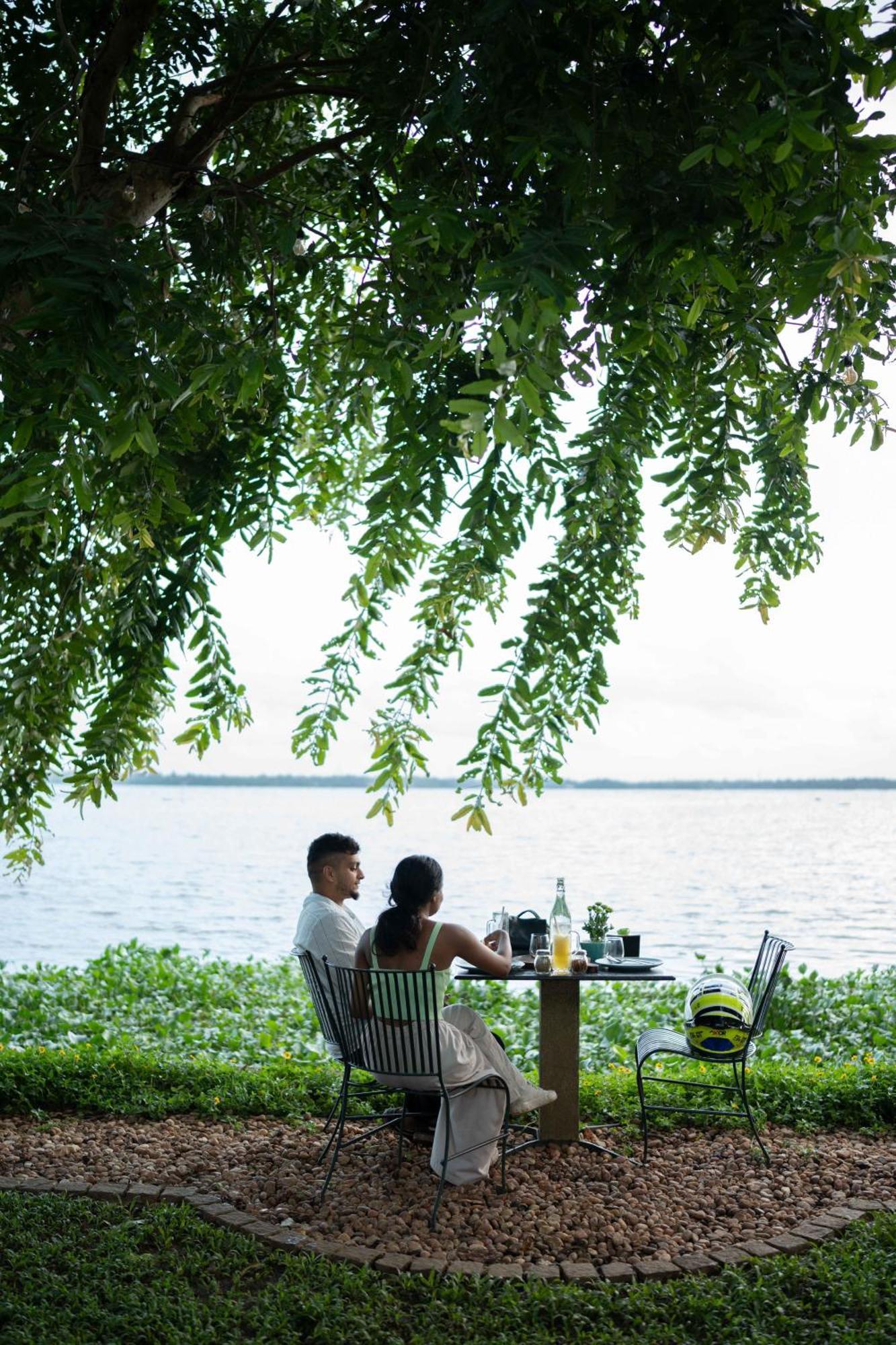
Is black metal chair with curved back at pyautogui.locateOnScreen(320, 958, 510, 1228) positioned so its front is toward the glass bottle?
yes

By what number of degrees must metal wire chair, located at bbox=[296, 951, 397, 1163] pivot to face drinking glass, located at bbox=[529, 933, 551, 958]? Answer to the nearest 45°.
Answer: approximately 45° to its left

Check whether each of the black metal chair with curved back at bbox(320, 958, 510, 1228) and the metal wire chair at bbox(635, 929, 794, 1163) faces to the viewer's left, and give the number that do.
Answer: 1

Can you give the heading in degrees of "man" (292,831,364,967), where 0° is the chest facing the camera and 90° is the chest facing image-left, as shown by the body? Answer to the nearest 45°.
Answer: approximately 270°

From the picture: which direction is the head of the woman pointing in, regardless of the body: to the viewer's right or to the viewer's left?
to the viewer's right

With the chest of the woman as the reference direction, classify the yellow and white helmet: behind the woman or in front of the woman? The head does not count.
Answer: in front

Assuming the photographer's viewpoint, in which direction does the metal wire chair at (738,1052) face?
facing to the left of the viewer

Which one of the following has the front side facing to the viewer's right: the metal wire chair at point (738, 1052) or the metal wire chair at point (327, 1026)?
the metal wire chair at point (327, 1026)

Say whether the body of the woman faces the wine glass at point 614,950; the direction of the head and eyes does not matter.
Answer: yes

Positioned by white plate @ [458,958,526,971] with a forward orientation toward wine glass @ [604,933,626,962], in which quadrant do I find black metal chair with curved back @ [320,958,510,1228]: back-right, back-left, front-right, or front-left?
back-right

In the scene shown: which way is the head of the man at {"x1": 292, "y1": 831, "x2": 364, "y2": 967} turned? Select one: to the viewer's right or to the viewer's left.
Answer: to the viewer's right

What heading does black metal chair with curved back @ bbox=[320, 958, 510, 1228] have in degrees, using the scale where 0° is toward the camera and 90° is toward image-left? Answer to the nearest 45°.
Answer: approximately 225°

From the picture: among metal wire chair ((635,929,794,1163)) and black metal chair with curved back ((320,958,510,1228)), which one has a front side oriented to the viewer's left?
the metal wire chair

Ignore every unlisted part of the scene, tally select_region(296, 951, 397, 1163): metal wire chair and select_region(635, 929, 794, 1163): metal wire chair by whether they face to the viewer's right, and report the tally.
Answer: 1
